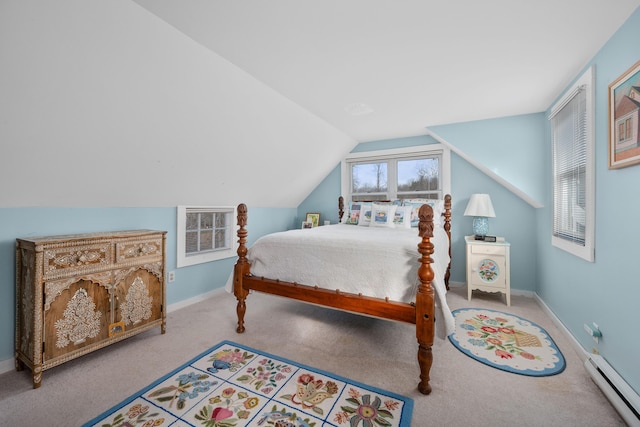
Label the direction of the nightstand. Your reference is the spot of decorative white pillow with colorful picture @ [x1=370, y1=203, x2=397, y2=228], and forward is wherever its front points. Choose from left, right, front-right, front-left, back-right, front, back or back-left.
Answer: left

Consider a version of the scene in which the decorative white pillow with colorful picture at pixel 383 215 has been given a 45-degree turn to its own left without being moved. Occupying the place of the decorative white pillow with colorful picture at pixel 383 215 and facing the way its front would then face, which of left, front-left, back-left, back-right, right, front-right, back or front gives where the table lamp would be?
front-left

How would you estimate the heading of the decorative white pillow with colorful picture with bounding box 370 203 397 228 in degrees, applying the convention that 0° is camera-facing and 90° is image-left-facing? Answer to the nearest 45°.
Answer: approximately 0°

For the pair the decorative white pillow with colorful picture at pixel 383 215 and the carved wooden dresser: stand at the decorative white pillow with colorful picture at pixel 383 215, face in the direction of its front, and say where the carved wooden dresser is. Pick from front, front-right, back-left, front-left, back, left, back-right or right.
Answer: front-right

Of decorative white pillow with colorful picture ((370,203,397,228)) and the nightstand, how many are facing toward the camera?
2

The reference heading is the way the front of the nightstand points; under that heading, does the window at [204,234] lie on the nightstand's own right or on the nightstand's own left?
on the nightstand's own right

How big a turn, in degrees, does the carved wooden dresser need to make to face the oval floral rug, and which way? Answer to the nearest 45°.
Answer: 0° — it already faces it

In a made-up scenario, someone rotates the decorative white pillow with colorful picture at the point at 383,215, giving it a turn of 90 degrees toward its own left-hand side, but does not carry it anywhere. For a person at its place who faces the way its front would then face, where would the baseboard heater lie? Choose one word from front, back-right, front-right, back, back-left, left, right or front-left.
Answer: front-right

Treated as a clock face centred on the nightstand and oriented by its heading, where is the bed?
The bed is roughly at 1 o'clock from the nightstand.

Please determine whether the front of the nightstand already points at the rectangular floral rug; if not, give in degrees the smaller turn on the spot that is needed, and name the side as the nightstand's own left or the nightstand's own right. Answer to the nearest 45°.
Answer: approximately 45° to the nightstand's own right

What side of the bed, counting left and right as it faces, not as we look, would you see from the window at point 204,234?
right

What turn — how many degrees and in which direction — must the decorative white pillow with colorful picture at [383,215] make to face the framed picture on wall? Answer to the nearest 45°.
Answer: approximately 45° to its left

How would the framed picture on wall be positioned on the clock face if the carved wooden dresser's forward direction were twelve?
The framed picture on wall is roughly at 12 o'clock from the carved wooden dresser.

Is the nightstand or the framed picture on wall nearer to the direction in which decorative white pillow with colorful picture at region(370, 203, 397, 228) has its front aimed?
the framed picture on wall

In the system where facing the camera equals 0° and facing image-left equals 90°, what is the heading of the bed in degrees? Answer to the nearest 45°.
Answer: approximately 45°
